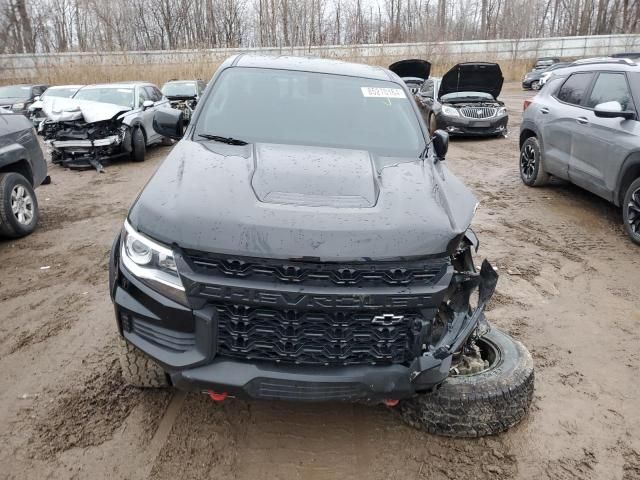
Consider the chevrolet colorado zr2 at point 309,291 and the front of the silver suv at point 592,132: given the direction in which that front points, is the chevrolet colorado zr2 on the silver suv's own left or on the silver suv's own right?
on the silver suv's own right

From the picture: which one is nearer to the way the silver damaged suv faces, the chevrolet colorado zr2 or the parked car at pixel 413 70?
the chevrolet colorado zr2

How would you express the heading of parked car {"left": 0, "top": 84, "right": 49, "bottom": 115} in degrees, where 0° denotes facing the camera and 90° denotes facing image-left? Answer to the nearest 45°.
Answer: approximately 45°

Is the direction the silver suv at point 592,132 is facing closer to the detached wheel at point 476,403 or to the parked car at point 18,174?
the detached wheel

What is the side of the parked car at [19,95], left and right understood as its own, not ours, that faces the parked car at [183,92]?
left

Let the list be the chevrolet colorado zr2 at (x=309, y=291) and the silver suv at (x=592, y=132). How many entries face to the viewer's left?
0

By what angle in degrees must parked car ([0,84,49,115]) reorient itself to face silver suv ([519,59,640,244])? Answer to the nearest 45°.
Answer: approximately 45° to its left

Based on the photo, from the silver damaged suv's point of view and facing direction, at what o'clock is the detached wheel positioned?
The detached wheel is roughly at 10 o'clock from the silver damaged suv.

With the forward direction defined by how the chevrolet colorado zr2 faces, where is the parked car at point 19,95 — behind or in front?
behind

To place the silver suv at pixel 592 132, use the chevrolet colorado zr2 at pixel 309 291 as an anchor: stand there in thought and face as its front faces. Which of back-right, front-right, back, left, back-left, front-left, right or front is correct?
back-left

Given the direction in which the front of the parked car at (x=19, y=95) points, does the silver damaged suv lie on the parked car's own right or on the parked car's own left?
on the parked car's own left

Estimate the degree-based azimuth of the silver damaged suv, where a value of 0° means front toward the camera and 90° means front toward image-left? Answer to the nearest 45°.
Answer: approximately 45°

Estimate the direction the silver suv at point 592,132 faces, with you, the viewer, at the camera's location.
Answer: facing the viewer and to the right of the viewer
